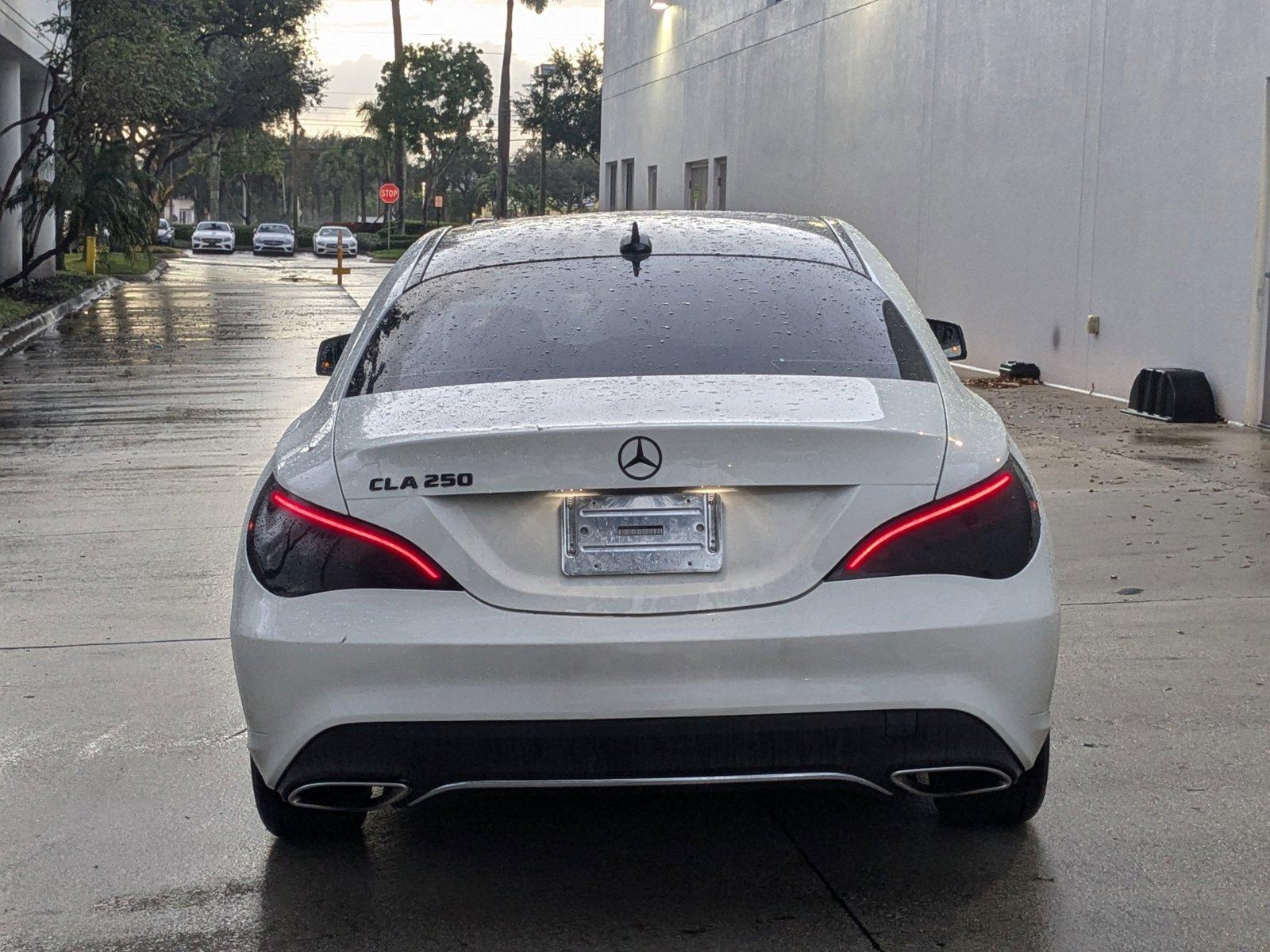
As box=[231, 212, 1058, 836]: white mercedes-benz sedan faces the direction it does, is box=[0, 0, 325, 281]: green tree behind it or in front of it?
in front

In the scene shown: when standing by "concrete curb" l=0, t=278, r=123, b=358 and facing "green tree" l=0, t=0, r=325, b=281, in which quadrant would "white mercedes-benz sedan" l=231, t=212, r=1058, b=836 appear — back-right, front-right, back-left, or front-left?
back-right

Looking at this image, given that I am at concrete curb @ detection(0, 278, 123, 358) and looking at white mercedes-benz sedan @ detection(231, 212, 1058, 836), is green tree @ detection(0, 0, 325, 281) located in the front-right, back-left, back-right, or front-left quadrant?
back-left

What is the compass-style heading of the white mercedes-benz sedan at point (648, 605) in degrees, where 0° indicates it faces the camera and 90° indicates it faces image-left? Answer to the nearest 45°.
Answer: approximately 180°

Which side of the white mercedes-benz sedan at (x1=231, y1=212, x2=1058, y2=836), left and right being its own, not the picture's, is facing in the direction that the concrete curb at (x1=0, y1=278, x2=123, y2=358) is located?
front
